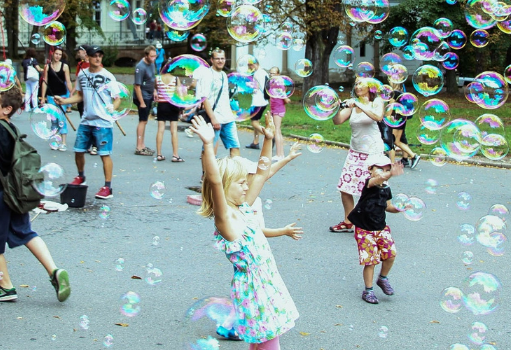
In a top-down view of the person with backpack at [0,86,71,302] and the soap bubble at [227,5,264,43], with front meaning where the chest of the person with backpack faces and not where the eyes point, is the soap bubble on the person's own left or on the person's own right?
on the person's own right

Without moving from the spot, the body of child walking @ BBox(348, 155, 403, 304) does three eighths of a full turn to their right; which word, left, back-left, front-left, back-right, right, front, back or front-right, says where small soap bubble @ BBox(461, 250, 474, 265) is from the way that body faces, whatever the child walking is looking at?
back-right

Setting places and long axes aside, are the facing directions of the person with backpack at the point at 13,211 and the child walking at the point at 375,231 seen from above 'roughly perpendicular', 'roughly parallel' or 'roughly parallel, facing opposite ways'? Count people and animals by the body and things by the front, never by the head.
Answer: roughly perpendicular

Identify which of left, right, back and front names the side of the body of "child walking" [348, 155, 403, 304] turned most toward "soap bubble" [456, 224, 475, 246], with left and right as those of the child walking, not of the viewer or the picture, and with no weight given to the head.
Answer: left

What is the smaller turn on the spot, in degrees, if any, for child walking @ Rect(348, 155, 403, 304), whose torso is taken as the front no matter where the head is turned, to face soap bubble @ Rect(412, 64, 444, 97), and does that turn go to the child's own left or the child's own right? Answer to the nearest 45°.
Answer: approximately 135° to the child's own left

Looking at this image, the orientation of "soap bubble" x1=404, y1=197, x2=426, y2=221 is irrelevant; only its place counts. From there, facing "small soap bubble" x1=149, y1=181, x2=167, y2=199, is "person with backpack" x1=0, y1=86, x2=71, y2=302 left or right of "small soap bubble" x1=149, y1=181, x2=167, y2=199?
left
